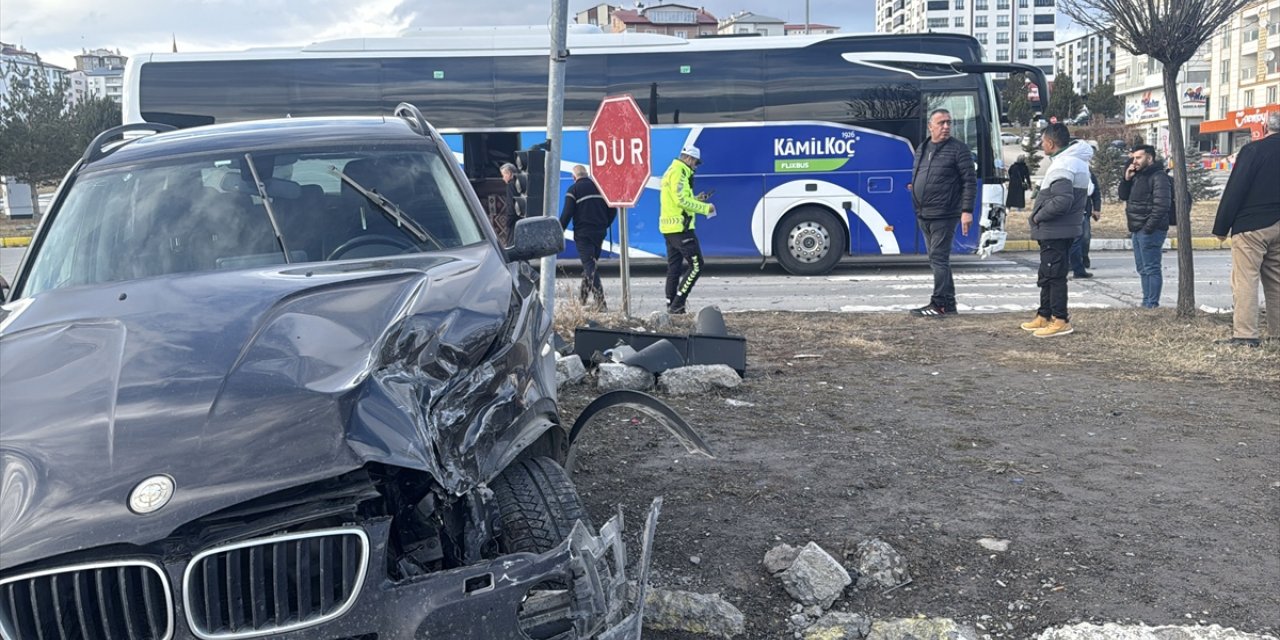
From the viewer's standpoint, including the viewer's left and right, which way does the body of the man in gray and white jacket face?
facing to the left of the viewer

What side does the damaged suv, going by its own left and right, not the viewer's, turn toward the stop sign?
back

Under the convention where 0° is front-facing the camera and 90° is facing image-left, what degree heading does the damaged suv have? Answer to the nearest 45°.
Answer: approximately 0°

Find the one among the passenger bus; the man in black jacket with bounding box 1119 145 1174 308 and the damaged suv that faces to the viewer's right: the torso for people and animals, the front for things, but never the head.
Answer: the passenger bus

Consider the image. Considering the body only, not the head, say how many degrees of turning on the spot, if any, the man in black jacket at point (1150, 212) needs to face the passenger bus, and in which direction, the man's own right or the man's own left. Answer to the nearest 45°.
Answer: approximately 90° to the man's own right

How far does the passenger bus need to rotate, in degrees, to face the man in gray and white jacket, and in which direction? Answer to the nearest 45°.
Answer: approximately 90° to its right

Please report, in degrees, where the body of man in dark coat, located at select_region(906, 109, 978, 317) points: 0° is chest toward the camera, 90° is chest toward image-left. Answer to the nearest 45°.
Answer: approximately 45°

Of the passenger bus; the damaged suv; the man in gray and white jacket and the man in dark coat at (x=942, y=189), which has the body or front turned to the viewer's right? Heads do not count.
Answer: the passenger bus

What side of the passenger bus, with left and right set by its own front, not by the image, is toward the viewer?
right

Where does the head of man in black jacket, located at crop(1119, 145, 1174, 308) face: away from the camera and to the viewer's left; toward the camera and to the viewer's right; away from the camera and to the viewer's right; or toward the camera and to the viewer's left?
toward the camera and to the viewer's left
